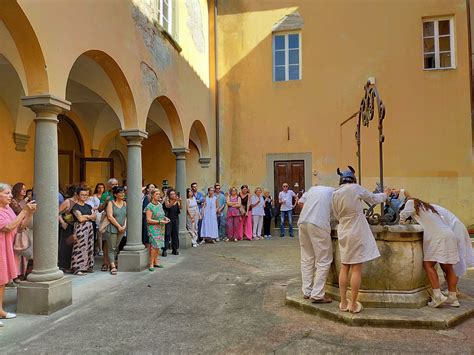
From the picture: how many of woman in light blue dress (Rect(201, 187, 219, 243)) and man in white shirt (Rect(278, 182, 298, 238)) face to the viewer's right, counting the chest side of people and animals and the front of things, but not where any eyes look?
0

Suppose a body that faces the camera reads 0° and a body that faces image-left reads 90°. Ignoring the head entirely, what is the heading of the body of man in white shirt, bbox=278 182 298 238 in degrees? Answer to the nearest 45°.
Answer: approximately 0°

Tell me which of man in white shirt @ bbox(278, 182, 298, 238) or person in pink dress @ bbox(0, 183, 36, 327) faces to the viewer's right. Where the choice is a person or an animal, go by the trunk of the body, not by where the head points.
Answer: the person in pink dress

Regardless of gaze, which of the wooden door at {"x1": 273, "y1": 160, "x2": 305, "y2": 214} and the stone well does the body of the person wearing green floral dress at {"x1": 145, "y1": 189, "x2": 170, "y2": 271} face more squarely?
the stone well

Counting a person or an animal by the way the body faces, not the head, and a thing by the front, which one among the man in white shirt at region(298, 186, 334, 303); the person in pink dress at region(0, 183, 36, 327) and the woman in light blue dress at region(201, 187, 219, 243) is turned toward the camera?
the woman in light blue dress

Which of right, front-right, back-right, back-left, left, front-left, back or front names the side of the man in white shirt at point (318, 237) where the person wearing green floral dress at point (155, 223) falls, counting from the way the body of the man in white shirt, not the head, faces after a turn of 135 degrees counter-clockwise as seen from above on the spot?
front-right

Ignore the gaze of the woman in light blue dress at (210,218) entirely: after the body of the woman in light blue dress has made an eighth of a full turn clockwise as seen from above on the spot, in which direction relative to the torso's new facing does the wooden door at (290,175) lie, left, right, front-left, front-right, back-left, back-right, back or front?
back

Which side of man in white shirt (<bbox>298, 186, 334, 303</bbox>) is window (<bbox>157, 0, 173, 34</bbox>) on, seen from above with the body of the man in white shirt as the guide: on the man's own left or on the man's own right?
on the man's own left

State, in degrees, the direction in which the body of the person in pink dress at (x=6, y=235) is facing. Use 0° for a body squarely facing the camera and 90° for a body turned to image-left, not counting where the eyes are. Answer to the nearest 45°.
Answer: approximately 270°

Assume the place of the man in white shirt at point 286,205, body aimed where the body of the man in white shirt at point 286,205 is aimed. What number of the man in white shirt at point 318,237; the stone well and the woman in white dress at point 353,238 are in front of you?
3

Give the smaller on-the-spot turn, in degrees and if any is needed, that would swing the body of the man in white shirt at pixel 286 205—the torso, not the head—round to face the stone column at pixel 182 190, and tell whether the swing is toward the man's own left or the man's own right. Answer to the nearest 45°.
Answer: approximately 45° to the man's own right

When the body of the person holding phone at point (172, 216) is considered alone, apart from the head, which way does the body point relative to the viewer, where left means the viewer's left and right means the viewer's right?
facing the viewer and to the right of the viewer

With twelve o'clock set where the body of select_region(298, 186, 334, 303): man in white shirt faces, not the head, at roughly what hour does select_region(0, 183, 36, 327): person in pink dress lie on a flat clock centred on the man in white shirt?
The person in pink dress is roughly at 7 o'clock from the man in white shirt.

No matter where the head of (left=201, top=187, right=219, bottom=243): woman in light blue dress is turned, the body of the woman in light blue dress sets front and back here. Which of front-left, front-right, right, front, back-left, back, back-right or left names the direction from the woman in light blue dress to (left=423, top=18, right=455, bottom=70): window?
left
